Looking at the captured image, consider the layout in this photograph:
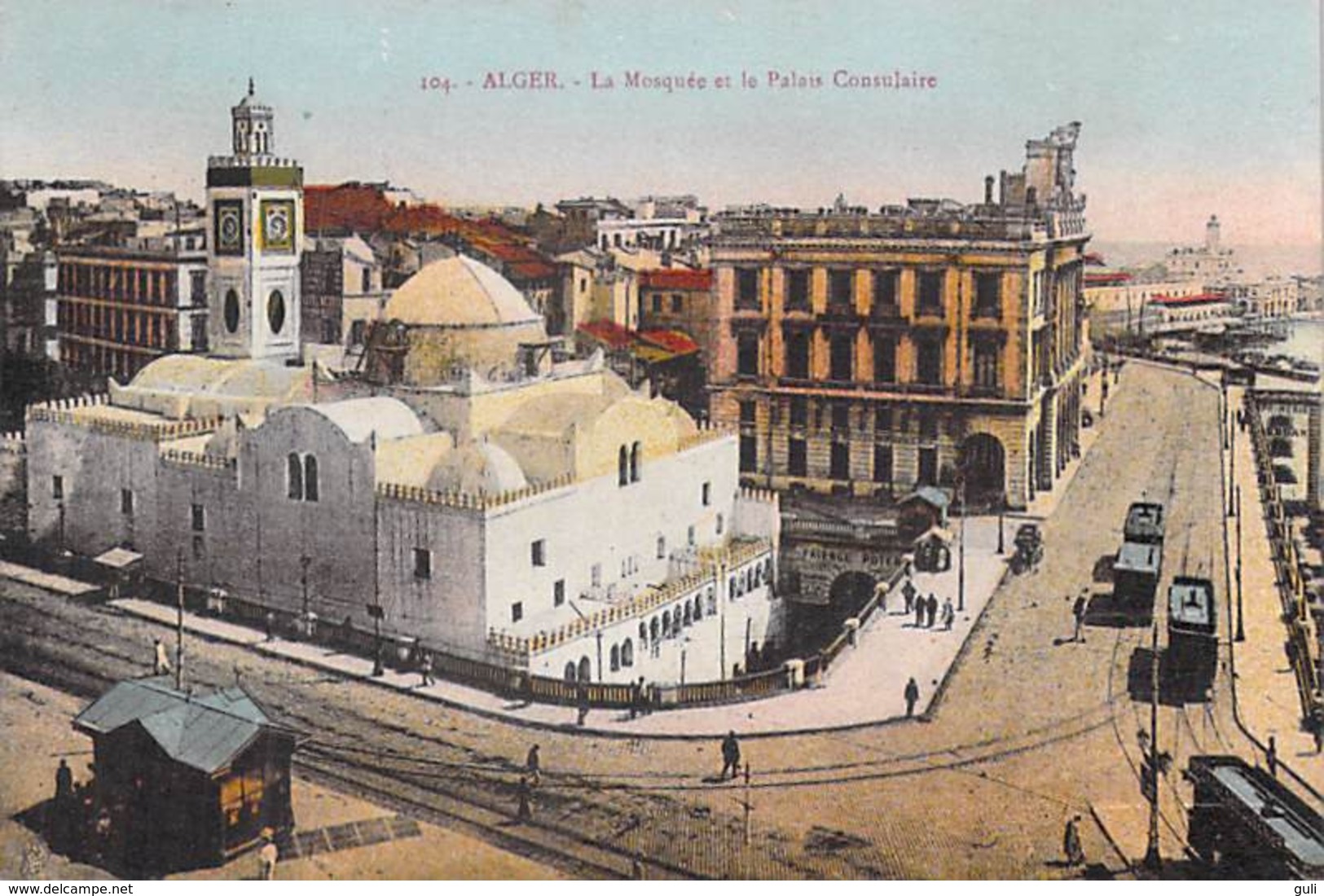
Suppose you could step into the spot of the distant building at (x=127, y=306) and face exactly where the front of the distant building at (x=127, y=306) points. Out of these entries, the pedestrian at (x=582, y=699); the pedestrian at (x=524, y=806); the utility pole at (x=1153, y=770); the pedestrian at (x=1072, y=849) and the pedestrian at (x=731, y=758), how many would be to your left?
5

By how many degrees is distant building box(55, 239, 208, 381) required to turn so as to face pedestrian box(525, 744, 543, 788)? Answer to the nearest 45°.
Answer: approximately 90° to its left

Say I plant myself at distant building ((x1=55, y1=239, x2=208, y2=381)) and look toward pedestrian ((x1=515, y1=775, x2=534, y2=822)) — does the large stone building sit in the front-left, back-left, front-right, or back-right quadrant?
front-left

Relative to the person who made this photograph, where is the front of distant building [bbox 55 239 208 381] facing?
facing the viewer and to the left of the viewer
